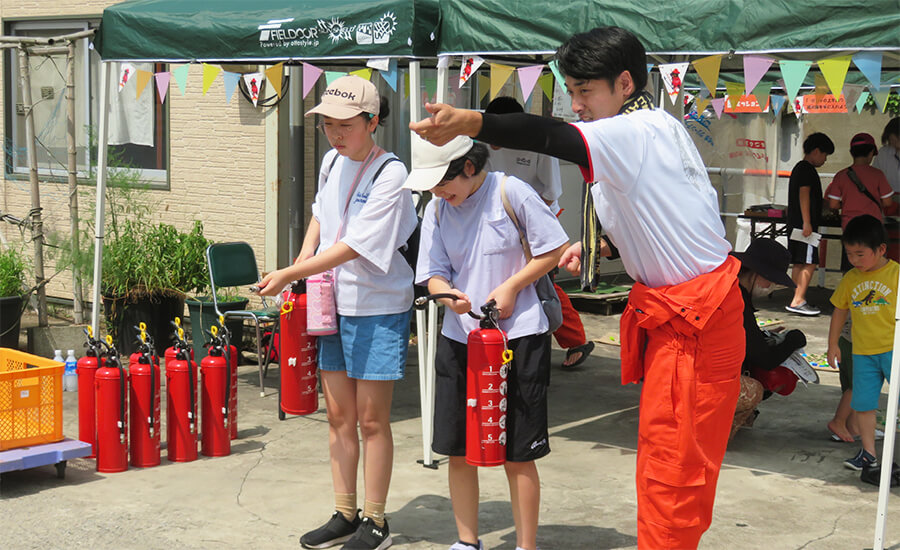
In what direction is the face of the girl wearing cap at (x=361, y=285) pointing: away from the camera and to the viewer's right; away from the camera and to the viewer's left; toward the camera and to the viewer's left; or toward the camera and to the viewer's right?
toward the camera and to the viewer's left

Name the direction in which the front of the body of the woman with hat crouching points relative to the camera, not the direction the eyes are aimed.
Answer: to the viewer's right

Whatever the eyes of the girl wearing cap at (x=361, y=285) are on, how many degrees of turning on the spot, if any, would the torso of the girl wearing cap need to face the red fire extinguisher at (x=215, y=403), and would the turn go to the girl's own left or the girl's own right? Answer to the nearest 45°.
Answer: approximately 90° to the girl's own right

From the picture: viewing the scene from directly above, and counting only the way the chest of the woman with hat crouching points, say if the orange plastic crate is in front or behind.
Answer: behind

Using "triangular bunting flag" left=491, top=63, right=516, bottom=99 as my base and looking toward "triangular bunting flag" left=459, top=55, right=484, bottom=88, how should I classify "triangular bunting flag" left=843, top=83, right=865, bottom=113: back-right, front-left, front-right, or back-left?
back-right

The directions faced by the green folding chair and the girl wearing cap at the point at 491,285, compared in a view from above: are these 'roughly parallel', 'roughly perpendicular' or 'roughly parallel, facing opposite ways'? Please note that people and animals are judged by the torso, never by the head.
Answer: roughly perpendicular

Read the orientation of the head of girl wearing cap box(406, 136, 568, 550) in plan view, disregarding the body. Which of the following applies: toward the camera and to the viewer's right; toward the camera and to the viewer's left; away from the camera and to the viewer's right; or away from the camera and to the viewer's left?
toward the camera and to the viewer's left

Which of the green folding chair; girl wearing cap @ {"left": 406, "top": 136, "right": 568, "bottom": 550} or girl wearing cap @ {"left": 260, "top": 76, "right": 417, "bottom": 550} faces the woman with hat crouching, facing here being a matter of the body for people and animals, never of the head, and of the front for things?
the green folding chair

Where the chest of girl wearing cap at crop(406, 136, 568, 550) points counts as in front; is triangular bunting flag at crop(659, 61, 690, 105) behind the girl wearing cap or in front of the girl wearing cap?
behind

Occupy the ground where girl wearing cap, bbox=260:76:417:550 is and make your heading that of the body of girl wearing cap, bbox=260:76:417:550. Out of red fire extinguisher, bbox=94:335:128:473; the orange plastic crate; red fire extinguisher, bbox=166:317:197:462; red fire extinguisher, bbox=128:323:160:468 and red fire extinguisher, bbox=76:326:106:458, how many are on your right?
5

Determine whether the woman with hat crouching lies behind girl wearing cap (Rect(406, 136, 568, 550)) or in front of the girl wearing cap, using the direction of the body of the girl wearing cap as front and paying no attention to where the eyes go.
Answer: behind

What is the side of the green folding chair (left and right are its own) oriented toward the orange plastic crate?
right
